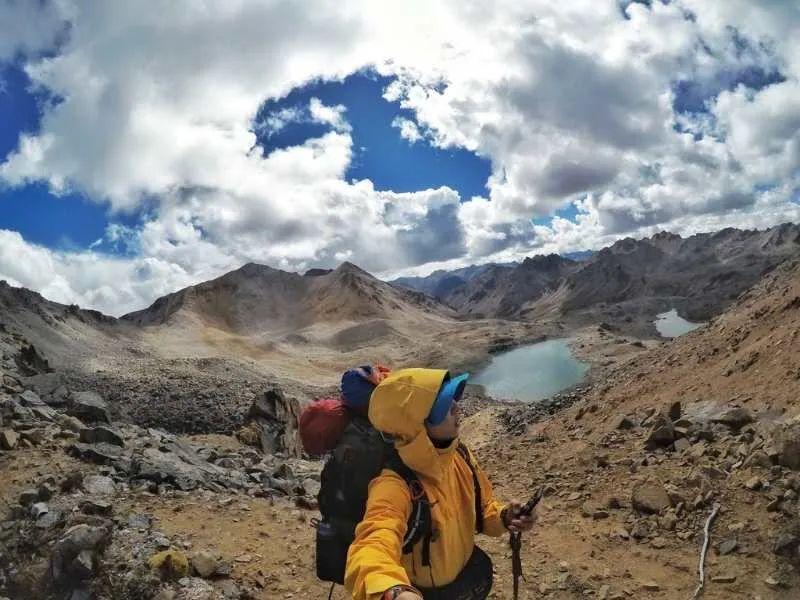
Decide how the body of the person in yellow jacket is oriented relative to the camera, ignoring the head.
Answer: to the viewer's right

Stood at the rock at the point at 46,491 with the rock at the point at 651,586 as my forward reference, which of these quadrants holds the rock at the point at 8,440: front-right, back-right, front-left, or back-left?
back-left

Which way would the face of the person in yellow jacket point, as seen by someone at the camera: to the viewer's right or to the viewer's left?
to the viewer's right
